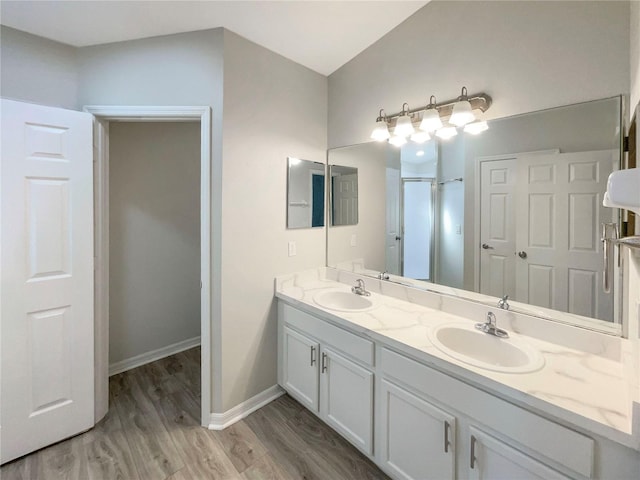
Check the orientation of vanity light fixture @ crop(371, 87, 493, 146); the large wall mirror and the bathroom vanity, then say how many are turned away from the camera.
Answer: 0

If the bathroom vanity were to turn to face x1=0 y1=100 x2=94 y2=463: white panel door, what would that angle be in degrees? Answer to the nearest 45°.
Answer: approximately 45° to its right

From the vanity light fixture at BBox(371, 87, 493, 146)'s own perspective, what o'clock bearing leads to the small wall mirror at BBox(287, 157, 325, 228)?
The small wall mirror is roughly at 2 o'clock from the vanity light fixture.

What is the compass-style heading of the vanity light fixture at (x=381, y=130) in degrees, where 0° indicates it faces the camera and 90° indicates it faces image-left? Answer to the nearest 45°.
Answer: approximately 45°

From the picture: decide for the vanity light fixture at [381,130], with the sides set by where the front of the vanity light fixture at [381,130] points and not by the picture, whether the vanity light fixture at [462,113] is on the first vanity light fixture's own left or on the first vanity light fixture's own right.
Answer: on the first vanity light fixture's own left

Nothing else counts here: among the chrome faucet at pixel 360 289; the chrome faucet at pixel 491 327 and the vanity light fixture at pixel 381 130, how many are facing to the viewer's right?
0

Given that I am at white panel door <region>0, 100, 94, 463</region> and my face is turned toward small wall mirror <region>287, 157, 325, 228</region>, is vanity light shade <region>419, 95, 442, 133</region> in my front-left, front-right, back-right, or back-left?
front-right

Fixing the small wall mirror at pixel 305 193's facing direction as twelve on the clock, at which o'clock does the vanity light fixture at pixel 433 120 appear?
The vanity light fixture is roughly at 12 o'clock from the small wall mirror.

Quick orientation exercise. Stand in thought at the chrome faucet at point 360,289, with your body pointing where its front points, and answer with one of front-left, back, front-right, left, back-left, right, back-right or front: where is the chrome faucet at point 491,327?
left

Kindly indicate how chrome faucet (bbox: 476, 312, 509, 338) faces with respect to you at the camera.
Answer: facing the viewer and to the left of the viewer
